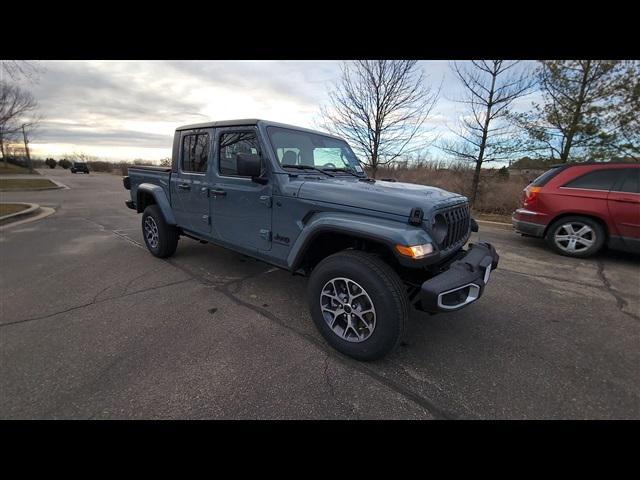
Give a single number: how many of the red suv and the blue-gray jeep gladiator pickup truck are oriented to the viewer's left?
0

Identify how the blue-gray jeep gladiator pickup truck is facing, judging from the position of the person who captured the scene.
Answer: facing the viewer and to the right of the viewer

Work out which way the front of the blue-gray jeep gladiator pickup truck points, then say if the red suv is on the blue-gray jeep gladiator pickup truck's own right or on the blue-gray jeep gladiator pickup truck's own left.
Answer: on the blue-gray jeep gladiator pickup truck's own left

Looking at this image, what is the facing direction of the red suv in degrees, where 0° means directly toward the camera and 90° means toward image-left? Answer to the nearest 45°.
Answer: approximately 270°
